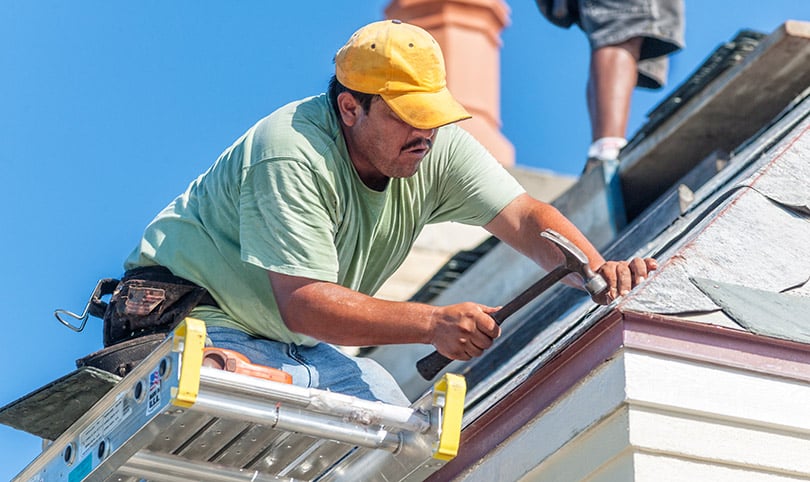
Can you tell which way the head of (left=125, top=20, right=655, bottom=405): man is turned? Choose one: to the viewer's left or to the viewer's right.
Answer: to the viewer's right

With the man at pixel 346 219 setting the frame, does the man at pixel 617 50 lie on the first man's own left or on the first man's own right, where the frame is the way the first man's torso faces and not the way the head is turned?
on the first man's own left

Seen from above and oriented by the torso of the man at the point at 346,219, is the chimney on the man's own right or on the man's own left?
on the man's own left

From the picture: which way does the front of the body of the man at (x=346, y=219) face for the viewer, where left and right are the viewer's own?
facing the viewer and to the right of the viewer
